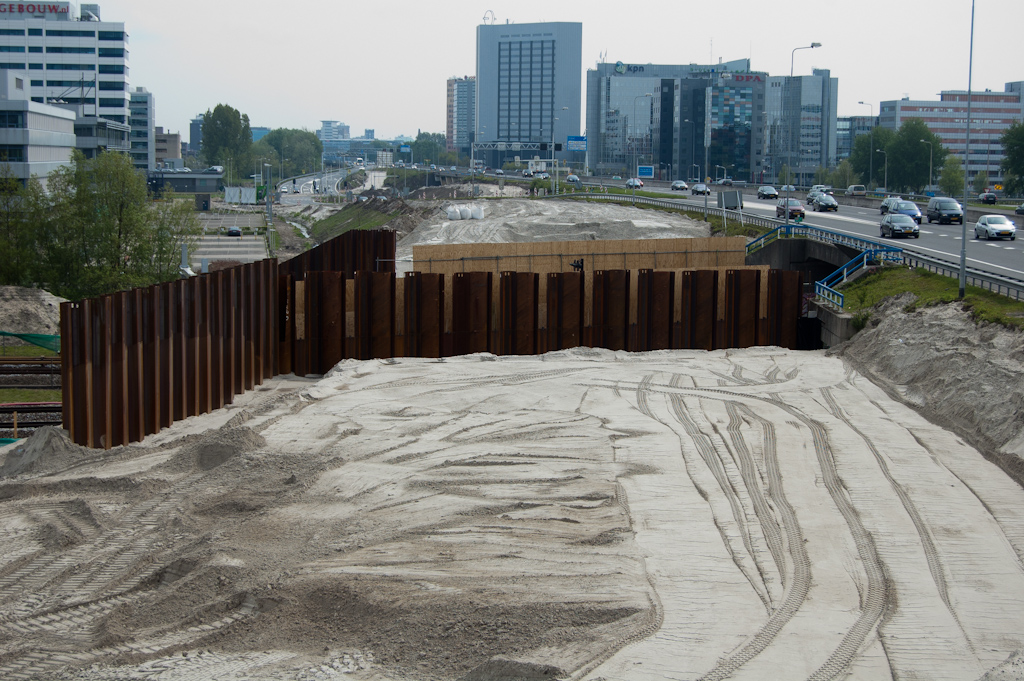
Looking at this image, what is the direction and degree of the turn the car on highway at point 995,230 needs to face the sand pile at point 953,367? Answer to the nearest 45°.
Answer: approximately 45° to its right

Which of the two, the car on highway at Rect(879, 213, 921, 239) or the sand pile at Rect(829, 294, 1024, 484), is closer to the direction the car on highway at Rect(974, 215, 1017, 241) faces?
the sand pile

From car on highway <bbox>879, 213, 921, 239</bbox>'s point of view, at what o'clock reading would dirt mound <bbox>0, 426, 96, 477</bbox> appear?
The dirt mound is roughly at 2 o'clock from the car on highway.

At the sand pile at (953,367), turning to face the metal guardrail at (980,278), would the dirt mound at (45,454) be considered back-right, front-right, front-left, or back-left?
back-left

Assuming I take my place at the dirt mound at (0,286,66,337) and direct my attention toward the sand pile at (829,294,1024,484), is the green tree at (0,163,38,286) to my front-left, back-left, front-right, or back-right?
back-left

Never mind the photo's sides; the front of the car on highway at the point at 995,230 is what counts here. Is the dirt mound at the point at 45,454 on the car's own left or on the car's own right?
on the car's own right

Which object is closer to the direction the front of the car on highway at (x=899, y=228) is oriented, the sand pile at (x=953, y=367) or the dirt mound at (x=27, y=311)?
the sand pile

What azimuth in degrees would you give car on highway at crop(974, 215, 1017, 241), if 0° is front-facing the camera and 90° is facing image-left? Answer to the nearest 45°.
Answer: approximately 315°
